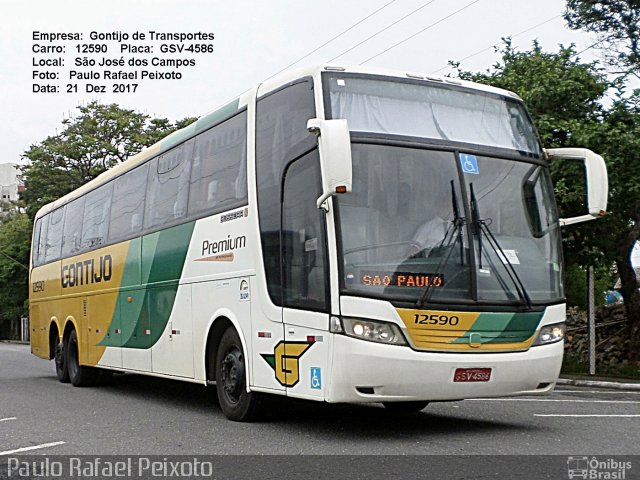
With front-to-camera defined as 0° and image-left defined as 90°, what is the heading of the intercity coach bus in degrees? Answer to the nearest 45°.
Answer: approximately 315°

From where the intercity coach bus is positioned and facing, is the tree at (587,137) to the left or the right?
on its left

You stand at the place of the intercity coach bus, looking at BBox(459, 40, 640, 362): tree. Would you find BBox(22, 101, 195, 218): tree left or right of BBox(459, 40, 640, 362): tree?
left

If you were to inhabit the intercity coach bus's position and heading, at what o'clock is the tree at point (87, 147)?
The tree is roughly at 7 o'clock from the intercity coach bus.
